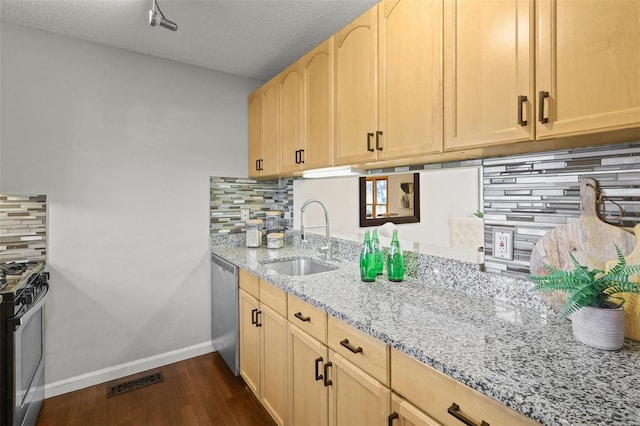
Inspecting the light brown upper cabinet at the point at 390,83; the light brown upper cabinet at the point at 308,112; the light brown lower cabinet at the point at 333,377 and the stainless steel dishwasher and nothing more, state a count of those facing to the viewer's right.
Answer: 0

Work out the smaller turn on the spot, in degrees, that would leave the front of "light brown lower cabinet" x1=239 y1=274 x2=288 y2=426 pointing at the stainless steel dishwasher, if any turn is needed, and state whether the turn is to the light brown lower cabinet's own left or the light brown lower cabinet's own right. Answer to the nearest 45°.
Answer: approximately 90° to the light brown lower cabinet's own right

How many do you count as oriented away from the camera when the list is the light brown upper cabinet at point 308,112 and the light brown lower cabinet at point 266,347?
0

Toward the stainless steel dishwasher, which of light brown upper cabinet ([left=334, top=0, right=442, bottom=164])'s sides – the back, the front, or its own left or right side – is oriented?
right

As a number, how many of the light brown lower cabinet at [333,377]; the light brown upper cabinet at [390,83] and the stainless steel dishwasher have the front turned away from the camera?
0

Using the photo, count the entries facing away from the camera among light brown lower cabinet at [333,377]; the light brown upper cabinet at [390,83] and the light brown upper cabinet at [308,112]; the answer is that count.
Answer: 0

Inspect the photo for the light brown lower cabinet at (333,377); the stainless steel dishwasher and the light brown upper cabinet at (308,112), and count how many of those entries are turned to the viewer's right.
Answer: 0

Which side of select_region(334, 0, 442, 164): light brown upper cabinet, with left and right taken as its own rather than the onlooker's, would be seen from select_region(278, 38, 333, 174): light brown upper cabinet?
right

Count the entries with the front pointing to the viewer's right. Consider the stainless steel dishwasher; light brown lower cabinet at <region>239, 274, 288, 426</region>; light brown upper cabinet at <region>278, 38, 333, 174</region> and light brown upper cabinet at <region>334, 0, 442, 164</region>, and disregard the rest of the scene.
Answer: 0

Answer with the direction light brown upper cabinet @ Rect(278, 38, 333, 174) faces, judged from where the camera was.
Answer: facing the viewer and to the left of the viewer
